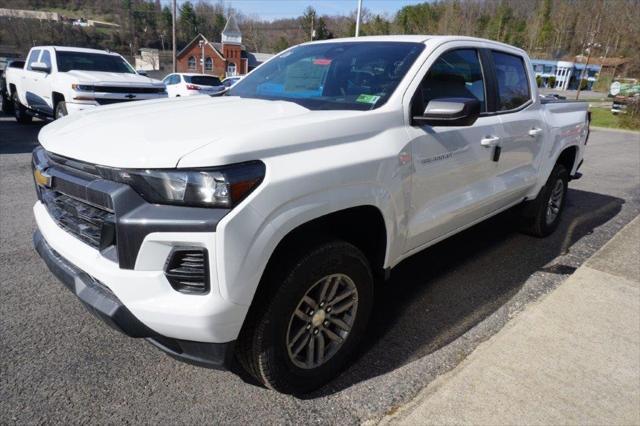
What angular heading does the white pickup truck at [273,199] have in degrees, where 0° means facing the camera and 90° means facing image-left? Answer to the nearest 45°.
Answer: approximately 45°

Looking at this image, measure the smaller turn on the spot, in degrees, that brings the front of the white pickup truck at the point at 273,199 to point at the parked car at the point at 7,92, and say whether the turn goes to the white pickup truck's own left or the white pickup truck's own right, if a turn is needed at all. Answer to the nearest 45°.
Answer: approximately 90° to the white pickup truck's own right

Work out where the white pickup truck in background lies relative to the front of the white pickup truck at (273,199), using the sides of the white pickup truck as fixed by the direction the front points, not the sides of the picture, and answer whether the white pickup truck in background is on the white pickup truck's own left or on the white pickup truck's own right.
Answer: on the white pickup truck's own right

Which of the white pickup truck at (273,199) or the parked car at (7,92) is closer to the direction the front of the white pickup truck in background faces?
the white pickup truck

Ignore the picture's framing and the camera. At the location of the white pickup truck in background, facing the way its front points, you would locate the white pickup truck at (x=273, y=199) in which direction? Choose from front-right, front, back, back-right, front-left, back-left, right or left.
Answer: front-right

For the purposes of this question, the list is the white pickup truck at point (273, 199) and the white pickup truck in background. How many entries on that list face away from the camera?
0

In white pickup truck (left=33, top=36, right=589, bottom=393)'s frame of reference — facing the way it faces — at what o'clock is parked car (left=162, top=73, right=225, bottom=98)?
The parked car is roughly at 4 o'clock from the white pickup truck.

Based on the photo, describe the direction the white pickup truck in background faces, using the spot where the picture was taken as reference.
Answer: facing the viewer and to the right of the viewer

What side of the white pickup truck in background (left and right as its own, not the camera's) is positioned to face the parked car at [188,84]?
left
